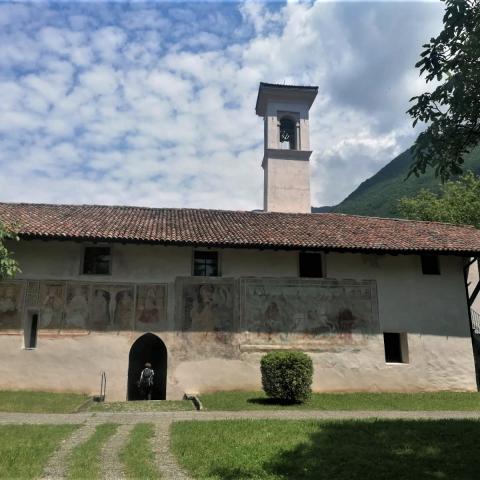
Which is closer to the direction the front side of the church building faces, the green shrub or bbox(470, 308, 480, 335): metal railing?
the green shrub

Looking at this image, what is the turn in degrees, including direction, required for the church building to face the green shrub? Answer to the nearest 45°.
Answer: approximately 45° to its left

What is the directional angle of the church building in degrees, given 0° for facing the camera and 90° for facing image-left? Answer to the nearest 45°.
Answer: approximately 0°
